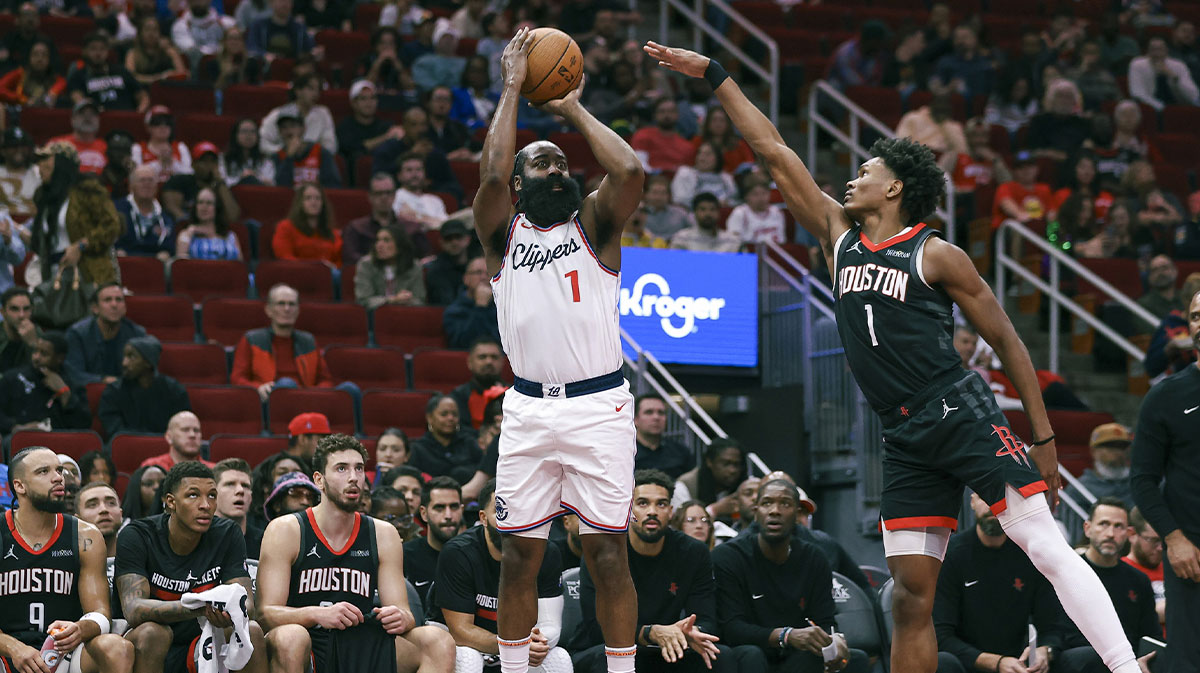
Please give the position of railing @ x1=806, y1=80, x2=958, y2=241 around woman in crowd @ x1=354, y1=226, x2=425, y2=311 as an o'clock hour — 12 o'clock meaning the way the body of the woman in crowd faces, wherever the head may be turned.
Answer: The railing is roughly at 8 o'clock from the woman in crowd.

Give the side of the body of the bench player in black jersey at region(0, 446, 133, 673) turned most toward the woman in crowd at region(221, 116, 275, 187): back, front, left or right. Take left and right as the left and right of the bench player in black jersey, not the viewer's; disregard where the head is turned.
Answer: back

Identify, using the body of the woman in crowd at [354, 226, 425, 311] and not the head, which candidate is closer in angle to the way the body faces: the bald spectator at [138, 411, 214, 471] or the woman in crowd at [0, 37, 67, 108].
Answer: the bald spectator

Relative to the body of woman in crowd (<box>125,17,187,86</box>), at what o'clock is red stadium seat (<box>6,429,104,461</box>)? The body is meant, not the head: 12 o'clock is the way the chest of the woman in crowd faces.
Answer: The red stadium seat is roughly at 12 o'clock from the woman in crowd.

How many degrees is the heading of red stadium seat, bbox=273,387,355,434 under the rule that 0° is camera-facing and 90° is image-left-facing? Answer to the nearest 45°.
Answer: approximately 0°

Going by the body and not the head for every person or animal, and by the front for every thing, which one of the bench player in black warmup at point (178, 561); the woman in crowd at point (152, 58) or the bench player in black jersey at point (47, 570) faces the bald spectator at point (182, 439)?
the woman in crowd

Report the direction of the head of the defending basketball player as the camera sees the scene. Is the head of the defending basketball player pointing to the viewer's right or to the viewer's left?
to the viewer's left

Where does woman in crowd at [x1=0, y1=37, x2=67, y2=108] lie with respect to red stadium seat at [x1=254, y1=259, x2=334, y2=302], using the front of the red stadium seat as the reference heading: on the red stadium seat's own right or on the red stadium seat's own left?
on the red stadium seat's own right

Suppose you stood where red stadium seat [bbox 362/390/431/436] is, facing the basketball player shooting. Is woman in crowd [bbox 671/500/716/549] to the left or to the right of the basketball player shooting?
left

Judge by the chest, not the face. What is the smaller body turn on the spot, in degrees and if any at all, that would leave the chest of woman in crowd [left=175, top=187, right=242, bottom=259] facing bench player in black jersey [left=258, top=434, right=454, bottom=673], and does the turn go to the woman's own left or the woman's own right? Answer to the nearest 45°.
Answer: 0° — they already face them

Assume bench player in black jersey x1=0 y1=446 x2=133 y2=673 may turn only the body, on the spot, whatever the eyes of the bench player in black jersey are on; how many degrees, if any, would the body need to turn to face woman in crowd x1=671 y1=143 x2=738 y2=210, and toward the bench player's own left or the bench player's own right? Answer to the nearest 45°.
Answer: approximately 135° to the bench player's own left
